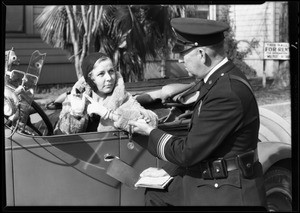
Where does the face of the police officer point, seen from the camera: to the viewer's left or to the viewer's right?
to the viewer's left

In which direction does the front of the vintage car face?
to the viewer's left

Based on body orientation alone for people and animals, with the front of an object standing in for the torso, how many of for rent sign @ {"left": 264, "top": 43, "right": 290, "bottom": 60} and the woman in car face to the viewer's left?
0

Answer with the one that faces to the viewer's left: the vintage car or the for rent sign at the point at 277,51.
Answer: the vintage car

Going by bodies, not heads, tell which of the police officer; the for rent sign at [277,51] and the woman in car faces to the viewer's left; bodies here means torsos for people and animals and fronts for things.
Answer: the police officer

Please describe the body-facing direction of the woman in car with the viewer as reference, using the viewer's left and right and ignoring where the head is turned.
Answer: facing the viewer and to the right of the viewer

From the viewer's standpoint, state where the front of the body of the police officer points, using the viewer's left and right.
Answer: facing to the left of the viewer

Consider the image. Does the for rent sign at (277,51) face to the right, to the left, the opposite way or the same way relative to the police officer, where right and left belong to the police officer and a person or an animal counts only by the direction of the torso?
to the left

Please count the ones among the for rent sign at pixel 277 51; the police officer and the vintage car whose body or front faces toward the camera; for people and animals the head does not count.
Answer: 1

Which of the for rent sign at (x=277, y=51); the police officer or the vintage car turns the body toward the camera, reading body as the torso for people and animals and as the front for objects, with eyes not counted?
the for rent sign
